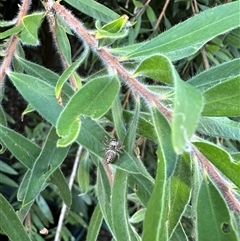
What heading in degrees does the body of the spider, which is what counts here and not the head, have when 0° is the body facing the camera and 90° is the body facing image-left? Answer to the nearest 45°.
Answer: approximately 180°
